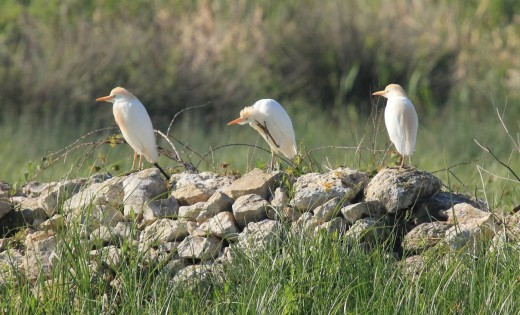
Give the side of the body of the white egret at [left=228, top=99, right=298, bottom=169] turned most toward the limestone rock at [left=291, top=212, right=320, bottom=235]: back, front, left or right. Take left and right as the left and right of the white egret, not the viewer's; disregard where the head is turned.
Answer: left

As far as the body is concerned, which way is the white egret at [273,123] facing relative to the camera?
to the viewer's left

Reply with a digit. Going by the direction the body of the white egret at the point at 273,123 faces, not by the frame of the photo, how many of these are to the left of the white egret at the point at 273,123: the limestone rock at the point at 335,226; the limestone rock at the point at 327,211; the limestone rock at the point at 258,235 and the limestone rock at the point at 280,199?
4

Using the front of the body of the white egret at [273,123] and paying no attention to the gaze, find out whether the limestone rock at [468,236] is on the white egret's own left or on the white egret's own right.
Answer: on the white egret's own left

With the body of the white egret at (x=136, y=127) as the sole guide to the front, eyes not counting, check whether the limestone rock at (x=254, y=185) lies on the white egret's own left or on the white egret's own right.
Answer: on the white egret's own left

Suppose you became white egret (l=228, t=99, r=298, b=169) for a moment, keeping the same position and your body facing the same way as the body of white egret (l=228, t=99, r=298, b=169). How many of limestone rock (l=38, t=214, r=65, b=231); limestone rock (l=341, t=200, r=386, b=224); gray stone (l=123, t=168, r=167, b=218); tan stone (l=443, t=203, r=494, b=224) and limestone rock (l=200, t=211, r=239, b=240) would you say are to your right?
0

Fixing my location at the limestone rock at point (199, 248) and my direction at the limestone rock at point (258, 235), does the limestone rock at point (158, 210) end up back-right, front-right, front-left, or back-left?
back-left

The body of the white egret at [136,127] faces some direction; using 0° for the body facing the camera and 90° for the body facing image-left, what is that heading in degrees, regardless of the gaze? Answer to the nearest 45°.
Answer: approximately 90°

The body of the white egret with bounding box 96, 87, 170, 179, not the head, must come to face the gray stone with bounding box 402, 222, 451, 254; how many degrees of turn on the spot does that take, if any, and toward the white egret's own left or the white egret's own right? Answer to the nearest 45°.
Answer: approximately 135° to the white egret's own left

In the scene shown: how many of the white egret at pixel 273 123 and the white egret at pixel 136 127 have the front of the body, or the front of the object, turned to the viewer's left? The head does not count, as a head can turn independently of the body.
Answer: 2

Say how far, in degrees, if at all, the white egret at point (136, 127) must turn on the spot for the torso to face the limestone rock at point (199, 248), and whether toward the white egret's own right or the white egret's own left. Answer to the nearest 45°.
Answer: approximately 90° to the white egret's own left

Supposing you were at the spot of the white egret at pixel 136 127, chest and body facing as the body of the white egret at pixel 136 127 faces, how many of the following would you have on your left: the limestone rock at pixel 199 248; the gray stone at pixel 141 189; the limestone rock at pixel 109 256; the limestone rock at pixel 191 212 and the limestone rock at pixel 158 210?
5

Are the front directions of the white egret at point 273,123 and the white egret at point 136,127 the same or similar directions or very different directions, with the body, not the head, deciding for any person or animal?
same or similar directions

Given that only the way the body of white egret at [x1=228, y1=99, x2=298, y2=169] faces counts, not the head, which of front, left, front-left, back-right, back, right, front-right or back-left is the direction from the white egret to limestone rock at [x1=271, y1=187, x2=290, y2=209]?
left

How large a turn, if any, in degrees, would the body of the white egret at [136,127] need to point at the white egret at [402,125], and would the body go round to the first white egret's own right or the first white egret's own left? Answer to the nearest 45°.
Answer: approximately 135° to the first white egret's own left
